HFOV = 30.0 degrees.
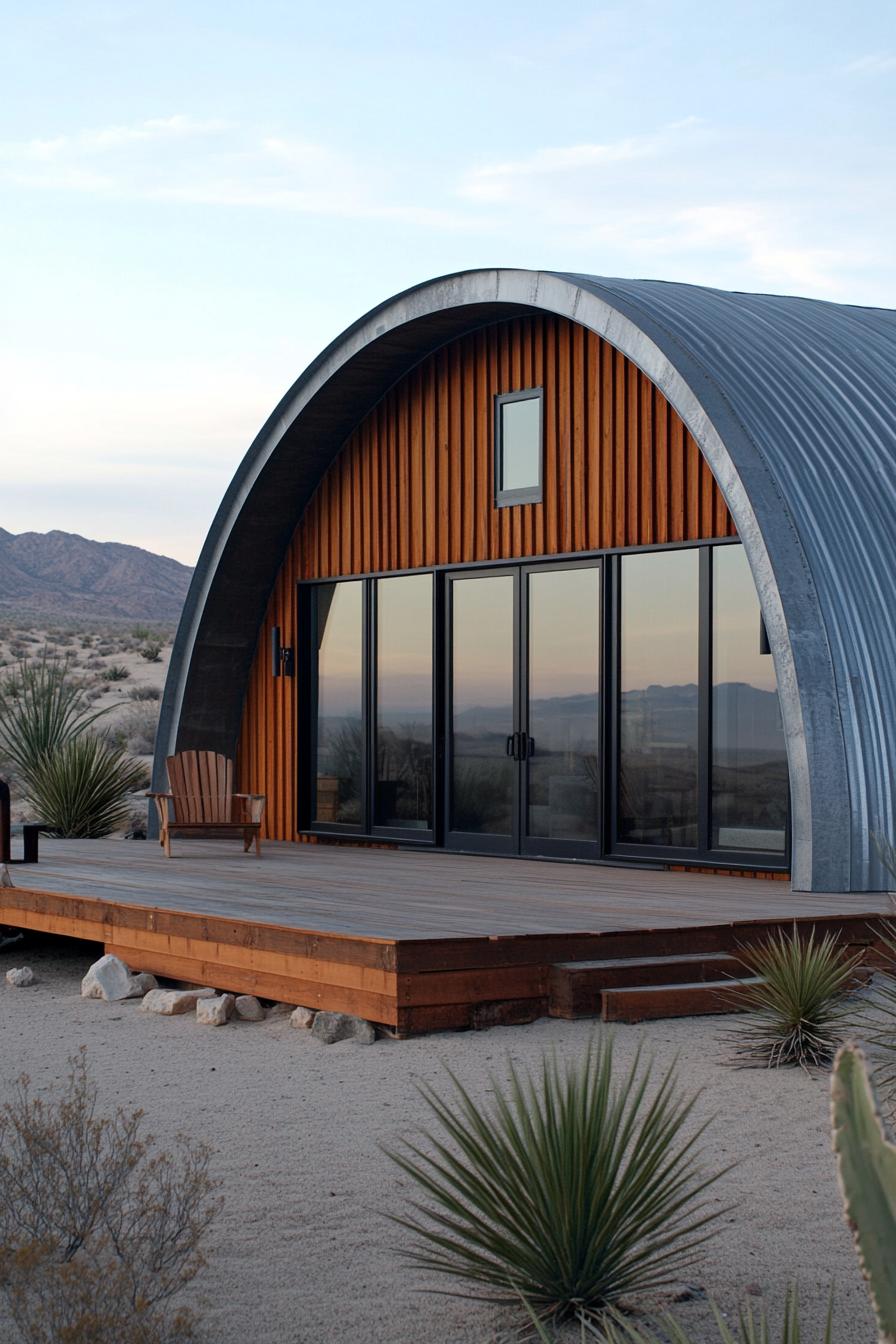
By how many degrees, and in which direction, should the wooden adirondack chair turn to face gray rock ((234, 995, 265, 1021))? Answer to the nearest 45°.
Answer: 0° — it already faces it

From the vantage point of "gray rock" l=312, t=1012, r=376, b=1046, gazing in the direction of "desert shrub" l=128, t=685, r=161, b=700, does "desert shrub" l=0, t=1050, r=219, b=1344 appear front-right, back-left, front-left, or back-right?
back-left

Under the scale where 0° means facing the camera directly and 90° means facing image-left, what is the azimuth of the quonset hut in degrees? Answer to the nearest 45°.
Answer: approximately 45°

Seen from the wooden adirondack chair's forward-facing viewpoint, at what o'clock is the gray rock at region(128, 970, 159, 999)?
The gray rock is roughly at 12 o'clock from the wooden adirondack chair.

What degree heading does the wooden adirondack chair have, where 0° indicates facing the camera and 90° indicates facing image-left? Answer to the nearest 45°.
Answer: approximately 0°

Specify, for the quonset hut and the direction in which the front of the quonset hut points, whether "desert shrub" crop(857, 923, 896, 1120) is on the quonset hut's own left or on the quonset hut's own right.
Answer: on the quonset hut's own left

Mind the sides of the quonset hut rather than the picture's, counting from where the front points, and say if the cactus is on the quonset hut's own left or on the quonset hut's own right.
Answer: on the quonset hut's own left

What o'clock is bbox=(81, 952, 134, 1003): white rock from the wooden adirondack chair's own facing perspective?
The white rock is roughly at 12 o'clock from the wooden adirondack chair.

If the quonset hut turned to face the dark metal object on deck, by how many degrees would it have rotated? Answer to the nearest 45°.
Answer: approximately 45° to its right

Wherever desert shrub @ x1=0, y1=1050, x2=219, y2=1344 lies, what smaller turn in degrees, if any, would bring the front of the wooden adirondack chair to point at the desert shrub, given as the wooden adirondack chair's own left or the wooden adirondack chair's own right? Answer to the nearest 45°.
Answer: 0° — it already faces it
